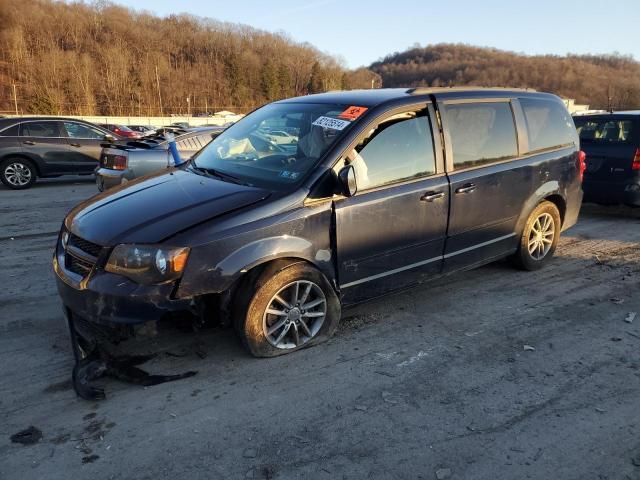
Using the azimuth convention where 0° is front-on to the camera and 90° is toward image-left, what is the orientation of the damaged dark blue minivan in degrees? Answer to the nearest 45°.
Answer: approximately 45°

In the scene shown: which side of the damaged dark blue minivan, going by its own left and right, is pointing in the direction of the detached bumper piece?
front

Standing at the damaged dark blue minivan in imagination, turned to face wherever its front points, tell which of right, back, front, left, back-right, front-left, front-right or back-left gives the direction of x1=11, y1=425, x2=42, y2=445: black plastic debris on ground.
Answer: front
